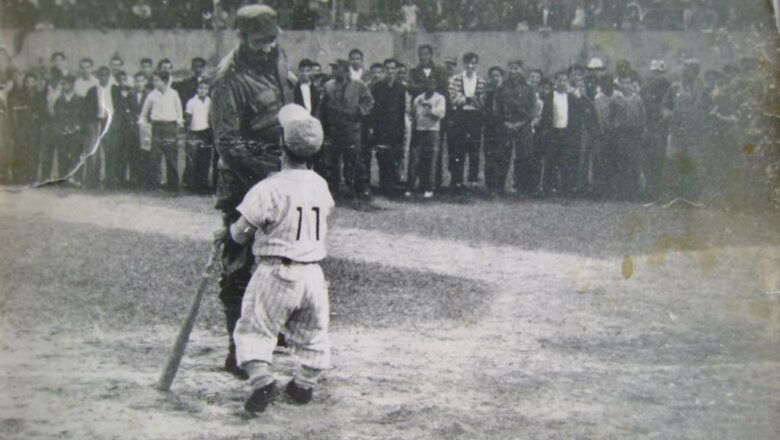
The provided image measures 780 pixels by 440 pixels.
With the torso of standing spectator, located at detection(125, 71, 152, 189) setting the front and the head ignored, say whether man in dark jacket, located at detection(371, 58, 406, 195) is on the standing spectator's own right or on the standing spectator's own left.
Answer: on the standing spectator's own left

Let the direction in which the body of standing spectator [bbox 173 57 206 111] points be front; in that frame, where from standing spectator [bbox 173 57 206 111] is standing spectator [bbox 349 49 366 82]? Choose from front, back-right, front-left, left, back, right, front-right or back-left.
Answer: left

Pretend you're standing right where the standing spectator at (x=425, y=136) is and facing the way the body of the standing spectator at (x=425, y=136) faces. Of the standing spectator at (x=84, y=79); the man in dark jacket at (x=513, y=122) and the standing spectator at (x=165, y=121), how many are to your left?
1

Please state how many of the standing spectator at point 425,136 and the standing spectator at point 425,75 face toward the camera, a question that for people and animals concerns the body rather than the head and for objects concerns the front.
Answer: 2
